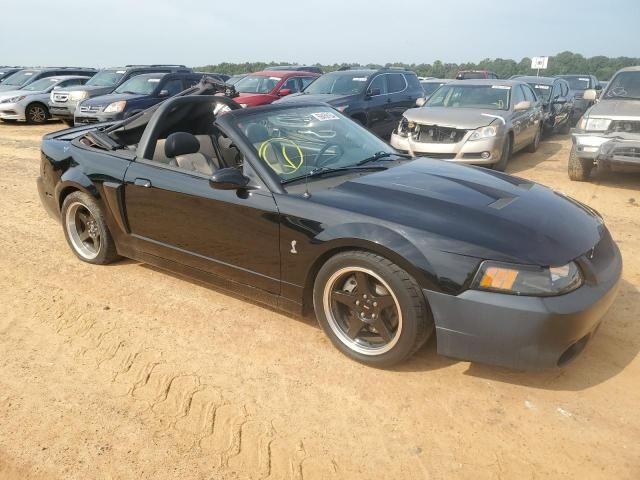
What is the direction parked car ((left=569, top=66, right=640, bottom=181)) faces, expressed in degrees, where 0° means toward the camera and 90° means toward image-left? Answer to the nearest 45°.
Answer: approximately 45°

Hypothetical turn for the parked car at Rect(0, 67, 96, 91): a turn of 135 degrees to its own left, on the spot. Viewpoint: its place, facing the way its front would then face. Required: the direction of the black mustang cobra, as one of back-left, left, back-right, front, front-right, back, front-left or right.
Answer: right

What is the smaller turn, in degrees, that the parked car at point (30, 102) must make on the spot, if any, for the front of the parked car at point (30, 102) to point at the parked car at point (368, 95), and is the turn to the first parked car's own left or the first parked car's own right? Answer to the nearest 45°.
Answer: approximately 90° to the first parked car's own left

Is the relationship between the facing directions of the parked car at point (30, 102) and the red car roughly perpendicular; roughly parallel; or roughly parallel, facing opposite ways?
roughly parallel

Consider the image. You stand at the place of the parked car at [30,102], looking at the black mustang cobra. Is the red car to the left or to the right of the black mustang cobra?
left

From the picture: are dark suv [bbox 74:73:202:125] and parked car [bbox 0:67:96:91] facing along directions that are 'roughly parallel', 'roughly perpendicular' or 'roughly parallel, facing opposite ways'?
roughly parallel

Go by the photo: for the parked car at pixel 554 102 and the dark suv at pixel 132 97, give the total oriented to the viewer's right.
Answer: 0

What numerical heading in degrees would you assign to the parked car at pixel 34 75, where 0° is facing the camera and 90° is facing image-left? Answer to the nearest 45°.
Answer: approximately 45°

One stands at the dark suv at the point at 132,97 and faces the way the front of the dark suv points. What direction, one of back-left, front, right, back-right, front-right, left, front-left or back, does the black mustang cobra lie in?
front-left

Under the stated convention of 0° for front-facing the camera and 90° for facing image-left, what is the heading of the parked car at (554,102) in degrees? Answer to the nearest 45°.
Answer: approximately 45°

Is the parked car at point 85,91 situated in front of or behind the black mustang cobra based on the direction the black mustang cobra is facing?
behind

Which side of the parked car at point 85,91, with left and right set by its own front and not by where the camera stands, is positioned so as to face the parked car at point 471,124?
left

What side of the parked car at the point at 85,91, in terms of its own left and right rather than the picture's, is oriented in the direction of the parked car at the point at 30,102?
right

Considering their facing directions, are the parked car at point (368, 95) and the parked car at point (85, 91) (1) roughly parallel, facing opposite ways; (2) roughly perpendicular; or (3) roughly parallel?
roughly parallel
